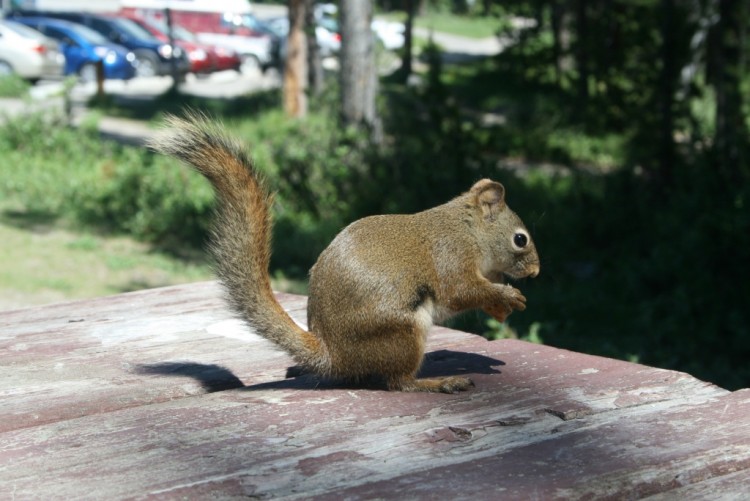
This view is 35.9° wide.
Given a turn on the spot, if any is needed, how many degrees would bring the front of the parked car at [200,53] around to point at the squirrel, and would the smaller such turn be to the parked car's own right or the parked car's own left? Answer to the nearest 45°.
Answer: approximately 45° to the parked car's own right

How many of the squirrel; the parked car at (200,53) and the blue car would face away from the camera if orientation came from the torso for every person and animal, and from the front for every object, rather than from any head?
0

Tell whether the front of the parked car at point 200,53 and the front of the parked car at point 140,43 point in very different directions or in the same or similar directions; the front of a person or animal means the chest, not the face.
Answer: same or similar directions

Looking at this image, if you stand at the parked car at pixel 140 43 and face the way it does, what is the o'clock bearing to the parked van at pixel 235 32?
the parked van at pixel 235 32 is roughly at 9 o'clock from the parked car at pixel 140 43.

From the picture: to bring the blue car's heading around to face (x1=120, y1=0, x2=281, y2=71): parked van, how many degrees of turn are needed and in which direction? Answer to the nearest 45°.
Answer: approximately 90° to its left

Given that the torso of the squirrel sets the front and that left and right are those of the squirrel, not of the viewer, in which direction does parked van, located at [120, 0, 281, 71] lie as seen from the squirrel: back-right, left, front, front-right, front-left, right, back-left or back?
left

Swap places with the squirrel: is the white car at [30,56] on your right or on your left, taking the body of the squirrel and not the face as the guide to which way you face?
on your left

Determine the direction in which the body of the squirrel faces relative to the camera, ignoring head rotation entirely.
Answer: to the viewer's right

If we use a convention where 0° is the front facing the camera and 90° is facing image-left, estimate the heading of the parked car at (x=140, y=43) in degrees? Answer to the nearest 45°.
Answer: approximately 315°

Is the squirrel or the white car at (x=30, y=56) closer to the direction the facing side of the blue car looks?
the squirrel

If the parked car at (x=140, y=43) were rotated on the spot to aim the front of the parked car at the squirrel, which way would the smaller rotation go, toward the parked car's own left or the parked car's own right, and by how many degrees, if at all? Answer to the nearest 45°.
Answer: approximately 45° to the parked car's own right

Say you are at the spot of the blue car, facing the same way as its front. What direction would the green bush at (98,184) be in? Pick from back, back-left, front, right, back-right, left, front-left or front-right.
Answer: front-right
